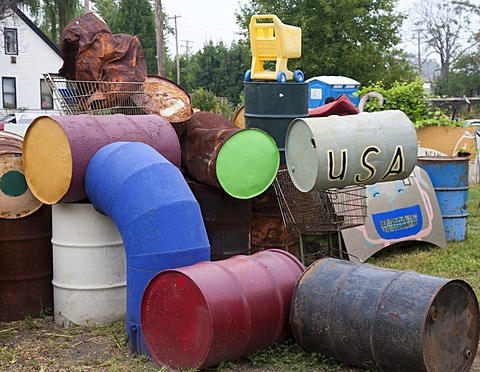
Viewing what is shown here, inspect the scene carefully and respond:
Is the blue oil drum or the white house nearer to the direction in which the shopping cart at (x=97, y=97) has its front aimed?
the blue oil drum

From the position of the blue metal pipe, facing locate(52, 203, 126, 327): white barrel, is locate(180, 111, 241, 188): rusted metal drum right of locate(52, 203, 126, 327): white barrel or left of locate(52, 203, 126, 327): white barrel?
right

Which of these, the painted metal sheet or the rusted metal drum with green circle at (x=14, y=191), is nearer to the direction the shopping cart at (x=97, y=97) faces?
the painted metal sheet

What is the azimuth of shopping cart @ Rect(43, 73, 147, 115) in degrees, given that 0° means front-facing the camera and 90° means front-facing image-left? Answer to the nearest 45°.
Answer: approximately 270°

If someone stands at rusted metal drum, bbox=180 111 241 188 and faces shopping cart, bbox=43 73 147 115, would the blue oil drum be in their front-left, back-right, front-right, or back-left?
back-right

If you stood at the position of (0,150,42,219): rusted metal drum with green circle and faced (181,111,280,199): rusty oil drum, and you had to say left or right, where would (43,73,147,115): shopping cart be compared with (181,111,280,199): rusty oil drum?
left

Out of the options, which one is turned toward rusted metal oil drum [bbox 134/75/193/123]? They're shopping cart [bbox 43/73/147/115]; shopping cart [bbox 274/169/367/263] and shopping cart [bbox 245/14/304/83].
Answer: shopping cart [bbox 43/73/147/115]
